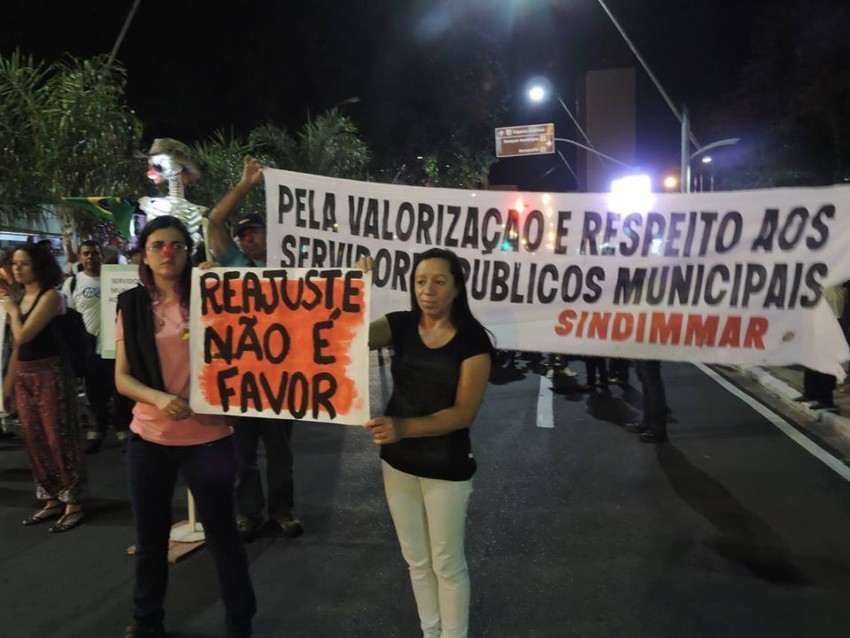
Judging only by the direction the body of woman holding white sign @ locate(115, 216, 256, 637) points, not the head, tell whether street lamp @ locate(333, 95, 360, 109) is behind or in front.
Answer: behind

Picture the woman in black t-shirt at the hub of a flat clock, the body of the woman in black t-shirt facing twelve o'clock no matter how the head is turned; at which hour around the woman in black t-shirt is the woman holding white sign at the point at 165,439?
The woman holding white sign is roughly at 2 o'clock from the woman in black t-shirt.

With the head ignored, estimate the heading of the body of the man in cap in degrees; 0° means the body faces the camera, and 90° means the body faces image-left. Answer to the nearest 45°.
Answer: approximately 0°

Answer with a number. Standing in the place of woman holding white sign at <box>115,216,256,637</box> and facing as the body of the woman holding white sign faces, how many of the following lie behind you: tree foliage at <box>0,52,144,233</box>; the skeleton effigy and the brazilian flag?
3

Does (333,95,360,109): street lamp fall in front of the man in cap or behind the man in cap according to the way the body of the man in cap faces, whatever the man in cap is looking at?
behind

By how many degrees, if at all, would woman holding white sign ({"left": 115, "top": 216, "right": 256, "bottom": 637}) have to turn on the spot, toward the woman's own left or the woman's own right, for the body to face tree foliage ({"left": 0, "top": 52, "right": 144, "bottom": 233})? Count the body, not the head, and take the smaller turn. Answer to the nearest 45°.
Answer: approximately 180°

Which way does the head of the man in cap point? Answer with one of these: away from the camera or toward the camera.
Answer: toward the camera

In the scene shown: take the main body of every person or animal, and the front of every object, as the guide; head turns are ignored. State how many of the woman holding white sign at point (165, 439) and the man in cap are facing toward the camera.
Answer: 2

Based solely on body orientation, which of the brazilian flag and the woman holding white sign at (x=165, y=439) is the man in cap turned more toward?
the woman holding white sign

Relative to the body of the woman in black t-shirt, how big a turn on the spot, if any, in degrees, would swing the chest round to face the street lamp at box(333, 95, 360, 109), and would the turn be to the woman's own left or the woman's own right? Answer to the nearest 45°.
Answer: approximately 135° to the woman's own right

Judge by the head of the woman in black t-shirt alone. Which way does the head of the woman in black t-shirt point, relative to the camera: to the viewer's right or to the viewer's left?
to the viewer's left

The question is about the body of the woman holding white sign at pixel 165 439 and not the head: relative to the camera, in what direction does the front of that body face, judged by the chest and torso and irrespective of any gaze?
toward the camera

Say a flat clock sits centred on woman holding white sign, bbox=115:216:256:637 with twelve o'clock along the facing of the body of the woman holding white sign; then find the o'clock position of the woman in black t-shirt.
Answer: The woman in black t-shirt is roughly at 10 o'clock from the woman holding white sign.

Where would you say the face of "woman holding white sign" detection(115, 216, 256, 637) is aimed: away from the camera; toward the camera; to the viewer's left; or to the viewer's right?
toward the camera
